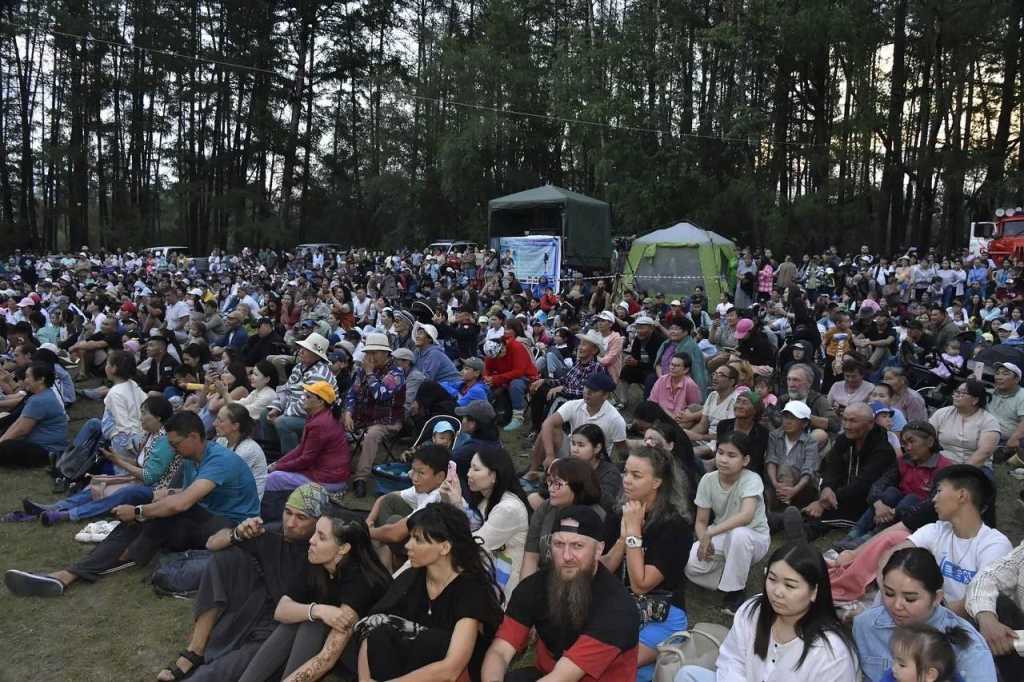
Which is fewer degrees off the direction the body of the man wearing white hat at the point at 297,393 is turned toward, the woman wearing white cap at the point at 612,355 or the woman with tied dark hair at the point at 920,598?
the woman with tied dark hair

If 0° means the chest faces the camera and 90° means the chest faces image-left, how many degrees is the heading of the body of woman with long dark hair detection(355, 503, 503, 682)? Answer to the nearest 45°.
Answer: approximately 45°

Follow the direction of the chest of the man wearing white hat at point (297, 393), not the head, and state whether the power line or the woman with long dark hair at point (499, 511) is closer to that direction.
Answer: the woman with long dark hair

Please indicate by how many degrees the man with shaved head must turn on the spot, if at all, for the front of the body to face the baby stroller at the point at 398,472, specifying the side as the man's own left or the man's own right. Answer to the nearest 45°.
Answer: approximately 45° to the man's own right

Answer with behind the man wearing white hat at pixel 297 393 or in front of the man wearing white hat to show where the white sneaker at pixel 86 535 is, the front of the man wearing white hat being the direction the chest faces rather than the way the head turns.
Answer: in front

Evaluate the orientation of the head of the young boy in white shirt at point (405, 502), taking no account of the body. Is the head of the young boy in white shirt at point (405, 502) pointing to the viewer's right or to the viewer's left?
to the viewer's left

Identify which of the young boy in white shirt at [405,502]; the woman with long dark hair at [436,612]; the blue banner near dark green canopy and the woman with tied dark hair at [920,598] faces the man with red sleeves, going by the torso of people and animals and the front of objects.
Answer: the blue banner near dark green canopy

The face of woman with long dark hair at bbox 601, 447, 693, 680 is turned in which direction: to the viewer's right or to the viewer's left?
to the viewer's left

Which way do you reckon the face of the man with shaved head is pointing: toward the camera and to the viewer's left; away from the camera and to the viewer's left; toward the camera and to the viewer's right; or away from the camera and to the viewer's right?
toward the camera and to the viewer's left

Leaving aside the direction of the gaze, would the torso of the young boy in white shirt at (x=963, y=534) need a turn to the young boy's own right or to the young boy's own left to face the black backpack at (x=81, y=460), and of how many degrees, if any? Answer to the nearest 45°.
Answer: approximately 45° to the young boy's own right

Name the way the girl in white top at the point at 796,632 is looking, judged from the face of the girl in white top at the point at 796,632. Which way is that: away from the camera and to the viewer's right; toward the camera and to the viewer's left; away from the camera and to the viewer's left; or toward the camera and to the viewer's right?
toward the camera and to the viewer's left

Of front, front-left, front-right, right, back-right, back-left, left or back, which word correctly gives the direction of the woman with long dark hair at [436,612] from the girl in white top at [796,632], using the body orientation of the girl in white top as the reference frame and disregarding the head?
front-right
